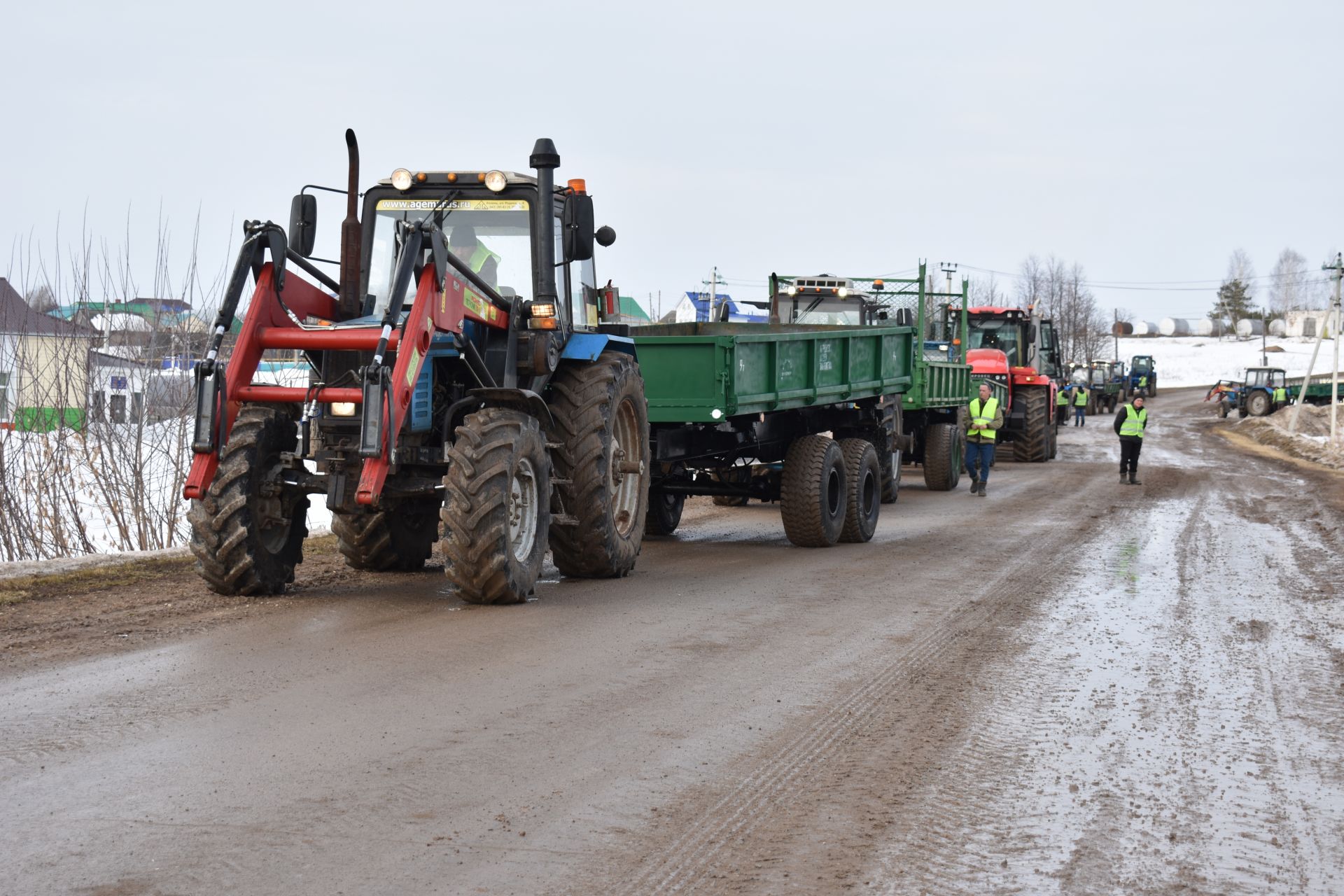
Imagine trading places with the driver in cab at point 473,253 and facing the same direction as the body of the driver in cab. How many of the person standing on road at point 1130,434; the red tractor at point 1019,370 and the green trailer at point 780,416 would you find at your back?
3

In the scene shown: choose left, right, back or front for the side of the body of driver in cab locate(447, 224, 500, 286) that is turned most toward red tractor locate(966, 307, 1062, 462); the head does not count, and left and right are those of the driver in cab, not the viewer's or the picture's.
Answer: back

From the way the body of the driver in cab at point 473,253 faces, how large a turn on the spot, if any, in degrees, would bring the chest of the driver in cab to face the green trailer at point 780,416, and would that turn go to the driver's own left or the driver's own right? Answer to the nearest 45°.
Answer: approximately 180°

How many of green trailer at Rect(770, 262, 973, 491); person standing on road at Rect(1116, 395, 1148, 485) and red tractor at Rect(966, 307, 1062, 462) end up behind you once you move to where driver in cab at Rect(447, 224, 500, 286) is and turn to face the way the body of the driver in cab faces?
3

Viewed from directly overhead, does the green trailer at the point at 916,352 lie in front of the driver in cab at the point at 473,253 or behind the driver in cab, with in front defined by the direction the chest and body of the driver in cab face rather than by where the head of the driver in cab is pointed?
behind

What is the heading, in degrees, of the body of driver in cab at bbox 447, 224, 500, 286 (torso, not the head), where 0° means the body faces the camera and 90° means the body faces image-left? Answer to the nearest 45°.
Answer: approximately 45°

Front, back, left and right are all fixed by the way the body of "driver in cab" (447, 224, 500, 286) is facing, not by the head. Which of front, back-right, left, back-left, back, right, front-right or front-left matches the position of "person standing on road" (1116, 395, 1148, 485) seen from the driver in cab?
back

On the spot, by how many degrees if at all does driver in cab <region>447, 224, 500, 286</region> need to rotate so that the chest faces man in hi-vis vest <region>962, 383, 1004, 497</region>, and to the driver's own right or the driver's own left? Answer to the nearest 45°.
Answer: approximately 180°
